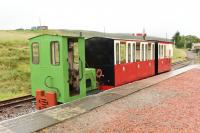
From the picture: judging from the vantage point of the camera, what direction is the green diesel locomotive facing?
facing the viewer and to the left of the viewer
